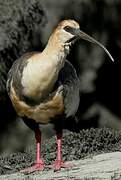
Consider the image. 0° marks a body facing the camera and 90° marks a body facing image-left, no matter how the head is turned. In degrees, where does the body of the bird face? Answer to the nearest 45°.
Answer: approximately 0°
